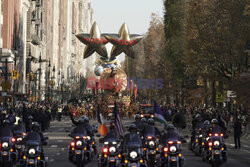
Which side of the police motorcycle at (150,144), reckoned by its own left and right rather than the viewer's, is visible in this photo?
front

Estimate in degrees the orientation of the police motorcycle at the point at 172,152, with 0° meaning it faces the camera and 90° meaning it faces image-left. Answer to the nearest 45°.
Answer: approximately 0°

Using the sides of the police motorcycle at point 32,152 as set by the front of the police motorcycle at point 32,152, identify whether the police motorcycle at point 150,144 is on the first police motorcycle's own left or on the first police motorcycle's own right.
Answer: on the first police motorcycle's own left

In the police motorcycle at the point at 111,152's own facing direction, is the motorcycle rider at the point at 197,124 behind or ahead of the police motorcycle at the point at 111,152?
behind
